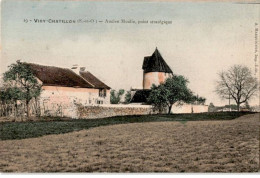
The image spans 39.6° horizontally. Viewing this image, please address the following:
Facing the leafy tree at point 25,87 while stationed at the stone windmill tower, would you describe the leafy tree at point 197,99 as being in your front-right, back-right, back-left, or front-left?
back-left
